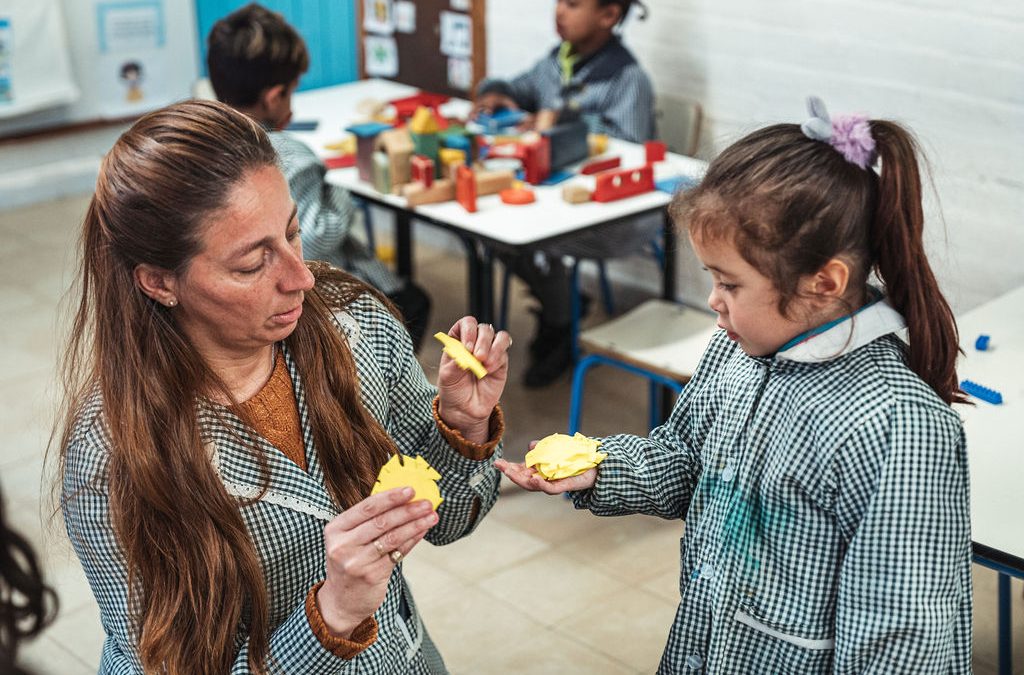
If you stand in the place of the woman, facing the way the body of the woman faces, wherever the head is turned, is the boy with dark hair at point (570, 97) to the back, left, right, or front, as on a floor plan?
left

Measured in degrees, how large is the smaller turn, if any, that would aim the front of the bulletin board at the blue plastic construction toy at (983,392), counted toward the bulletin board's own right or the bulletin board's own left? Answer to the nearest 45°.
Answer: approximately 45° to the bulletin board's own left

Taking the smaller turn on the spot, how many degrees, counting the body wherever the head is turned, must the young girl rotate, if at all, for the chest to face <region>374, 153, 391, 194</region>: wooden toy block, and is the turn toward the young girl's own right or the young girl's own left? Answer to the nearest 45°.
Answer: approximately 90° to the young girl's own right

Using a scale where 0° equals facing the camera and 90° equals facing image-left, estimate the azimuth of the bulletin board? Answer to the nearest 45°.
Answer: approximately 45°

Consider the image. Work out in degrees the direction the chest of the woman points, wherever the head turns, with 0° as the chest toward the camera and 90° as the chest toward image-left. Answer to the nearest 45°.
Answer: approximately 315°

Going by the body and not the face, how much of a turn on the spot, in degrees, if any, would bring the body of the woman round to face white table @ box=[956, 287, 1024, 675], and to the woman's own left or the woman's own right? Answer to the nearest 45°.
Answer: approximately 45° to the woman's own left

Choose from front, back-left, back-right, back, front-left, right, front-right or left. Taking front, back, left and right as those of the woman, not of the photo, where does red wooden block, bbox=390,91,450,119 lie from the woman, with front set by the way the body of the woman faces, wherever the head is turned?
back-left

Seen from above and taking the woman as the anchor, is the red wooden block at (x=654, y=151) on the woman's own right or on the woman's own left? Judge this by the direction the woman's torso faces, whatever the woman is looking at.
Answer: on the woman's own left

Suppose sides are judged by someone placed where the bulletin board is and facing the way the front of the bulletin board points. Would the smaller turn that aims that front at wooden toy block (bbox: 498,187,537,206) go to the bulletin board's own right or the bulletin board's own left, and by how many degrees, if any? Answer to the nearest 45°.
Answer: approximately 45° to the bulletin board's own left
